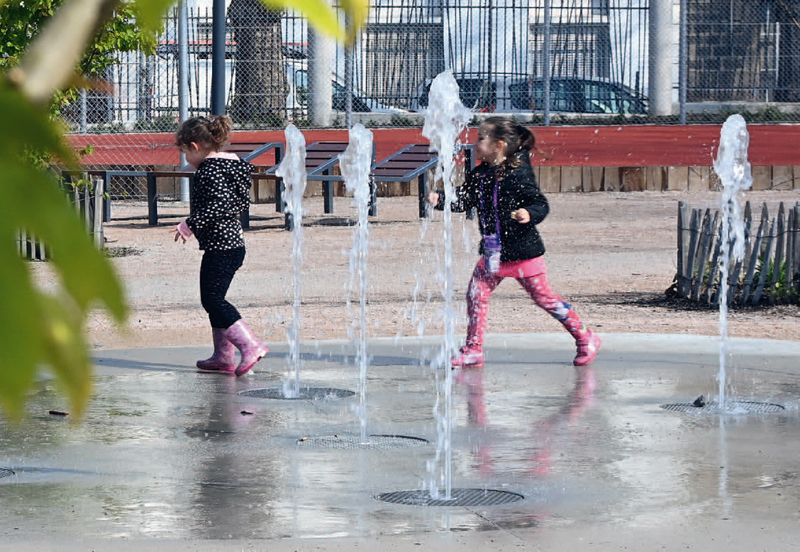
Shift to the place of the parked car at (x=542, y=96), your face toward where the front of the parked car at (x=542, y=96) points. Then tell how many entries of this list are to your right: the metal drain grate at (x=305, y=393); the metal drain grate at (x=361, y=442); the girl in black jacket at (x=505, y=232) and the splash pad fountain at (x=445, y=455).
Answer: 4

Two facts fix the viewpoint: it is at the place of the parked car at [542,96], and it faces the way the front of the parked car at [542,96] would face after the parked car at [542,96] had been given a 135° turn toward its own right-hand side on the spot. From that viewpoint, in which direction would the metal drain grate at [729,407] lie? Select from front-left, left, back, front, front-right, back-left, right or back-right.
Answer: front-left

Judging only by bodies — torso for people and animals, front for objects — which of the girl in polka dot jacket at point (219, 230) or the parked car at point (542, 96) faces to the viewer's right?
the parked car

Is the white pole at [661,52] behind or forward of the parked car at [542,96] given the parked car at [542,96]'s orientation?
forward

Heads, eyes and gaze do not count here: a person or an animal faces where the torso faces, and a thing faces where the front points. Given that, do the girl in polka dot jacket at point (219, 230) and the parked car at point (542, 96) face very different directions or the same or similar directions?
very different directions

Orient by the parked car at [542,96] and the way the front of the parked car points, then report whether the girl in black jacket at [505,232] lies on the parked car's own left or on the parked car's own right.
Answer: on the parked car's own right

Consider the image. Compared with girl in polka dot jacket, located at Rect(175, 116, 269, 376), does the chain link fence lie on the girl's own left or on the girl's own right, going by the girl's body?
on the girl's own right

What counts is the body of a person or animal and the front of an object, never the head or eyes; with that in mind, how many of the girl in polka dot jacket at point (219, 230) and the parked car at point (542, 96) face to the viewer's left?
1

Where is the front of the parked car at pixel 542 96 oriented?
to the viewer's right

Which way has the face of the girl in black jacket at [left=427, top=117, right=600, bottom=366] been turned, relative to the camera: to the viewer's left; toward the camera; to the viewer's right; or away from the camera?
to the viewer's left

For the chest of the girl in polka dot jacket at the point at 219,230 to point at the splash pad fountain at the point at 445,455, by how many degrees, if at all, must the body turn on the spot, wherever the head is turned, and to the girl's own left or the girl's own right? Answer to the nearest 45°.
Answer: approximately 90° to the girl's own left

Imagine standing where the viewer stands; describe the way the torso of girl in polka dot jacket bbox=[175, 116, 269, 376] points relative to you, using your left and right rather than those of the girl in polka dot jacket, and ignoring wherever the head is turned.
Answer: facing to the left of the viewer

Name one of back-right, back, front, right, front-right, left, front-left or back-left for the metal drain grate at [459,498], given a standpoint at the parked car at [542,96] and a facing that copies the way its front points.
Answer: right

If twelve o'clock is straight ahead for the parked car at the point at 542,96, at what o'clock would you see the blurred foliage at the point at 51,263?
The blurred foliage is roughly at 3 o'clock from the parked car.

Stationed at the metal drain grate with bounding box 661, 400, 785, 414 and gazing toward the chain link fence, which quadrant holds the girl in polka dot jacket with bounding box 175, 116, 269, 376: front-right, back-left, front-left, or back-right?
front-left

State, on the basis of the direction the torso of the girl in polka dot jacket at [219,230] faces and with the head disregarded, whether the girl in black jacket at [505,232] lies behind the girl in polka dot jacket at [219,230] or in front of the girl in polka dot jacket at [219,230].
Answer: behind
